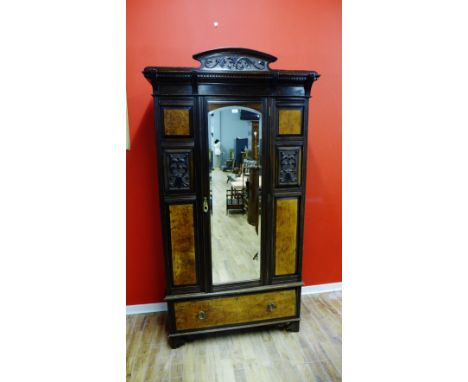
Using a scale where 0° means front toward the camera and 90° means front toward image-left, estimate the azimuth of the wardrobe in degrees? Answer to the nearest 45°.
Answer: approximately 0°
